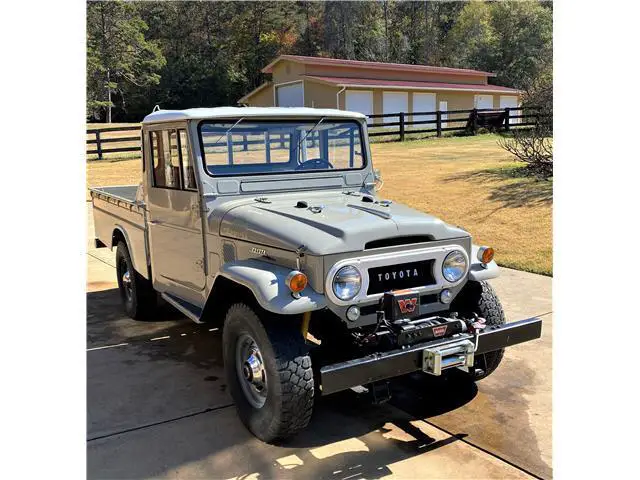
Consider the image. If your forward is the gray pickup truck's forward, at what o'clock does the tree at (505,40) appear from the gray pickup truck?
The tree is roughly at 8 o'clock from the gray pickup truck.

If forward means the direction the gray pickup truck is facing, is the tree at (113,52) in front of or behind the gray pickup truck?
behind

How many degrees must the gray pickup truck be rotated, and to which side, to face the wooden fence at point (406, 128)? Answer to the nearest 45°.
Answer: approximately 135° to its left

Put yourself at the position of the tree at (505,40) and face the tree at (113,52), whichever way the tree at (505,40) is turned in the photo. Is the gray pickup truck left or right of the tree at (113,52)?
left

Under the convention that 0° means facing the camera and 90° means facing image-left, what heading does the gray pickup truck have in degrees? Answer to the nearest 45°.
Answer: approximately 315°
